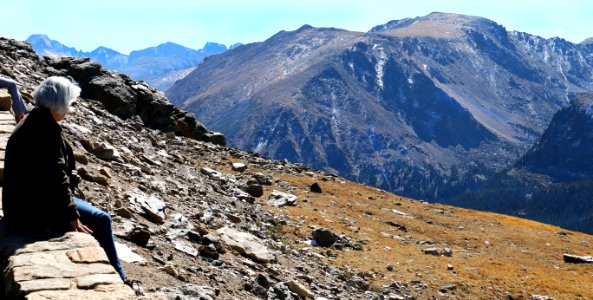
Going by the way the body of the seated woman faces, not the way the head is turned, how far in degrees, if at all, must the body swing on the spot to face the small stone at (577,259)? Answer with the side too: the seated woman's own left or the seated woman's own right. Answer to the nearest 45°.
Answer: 0° — they already face it

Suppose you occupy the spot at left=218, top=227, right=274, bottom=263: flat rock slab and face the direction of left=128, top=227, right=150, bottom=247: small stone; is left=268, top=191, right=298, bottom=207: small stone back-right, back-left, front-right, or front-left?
back-right

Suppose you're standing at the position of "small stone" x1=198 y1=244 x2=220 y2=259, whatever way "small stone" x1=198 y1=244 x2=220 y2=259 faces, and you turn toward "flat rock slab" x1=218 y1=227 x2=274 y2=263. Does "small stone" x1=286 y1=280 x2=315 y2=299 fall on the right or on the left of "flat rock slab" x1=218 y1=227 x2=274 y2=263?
right

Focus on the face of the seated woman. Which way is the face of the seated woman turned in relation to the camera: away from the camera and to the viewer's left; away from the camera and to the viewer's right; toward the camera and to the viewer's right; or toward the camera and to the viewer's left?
away from the camera and to the viewer's right

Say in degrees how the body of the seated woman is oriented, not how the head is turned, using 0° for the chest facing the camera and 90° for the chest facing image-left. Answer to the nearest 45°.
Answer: approximately 225°

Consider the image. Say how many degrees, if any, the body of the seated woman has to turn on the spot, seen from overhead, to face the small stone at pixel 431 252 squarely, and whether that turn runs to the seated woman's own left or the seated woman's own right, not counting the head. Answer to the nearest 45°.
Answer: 0° — they already face it
